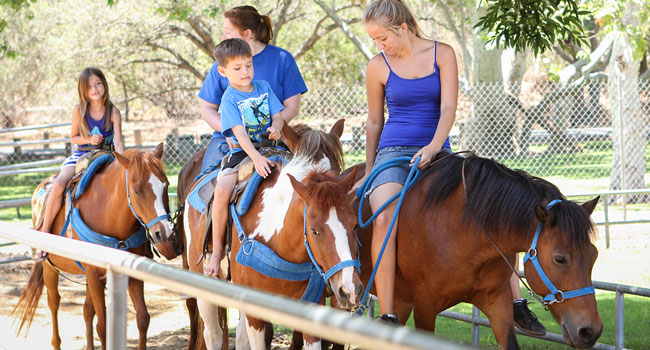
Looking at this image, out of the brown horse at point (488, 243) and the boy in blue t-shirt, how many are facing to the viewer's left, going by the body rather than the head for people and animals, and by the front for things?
0

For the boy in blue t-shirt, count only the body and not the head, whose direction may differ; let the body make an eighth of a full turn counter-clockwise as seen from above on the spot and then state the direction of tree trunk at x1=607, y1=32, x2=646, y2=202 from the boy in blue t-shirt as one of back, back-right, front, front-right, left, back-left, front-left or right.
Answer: front-left

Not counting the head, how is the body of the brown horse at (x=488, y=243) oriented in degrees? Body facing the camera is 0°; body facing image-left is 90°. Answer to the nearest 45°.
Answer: approximately 315°

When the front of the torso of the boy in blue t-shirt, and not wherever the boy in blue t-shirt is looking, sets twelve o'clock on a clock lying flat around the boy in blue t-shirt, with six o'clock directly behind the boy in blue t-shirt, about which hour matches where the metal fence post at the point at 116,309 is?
The metal fence post is roughly at 2 o'clock from the boy in blue t-shirt.

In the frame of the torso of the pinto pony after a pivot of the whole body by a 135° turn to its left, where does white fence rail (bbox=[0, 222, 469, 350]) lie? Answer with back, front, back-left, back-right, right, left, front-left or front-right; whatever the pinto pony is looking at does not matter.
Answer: back

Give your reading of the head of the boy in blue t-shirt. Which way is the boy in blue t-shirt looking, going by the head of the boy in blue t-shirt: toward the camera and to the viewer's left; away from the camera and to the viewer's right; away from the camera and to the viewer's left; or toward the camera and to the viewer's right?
toward the camera and to the viewer's right

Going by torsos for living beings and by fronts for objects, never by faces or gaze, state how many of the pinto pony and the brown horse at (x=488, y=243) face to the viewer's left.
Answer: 0

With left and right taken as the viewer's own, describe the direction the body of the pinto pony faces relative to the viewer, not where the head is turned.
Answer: facing the viewer and to the right of the viewer

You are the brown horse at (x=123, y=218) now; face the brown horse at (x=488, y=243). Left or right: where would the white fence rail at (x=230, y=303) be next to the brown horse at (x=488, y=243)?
right
